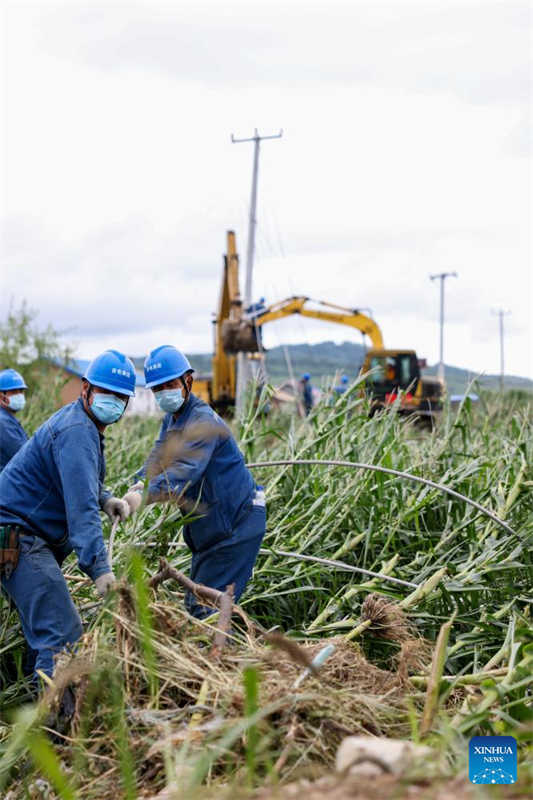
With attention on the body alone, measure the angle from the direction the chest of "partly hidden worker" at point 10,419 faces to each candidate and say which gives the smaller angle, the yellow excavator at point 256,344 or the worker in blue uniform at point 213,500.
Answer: the worker in blue uniform

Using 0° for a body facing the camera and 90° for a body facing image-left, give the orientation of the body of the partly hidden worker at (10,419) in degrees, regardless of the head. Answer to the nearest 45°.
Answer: approximately 315°

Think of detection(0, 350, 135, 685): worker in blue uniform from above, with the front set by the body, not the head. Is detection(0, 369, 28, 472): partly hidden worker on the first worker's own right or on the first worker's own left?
on the first worker's own left

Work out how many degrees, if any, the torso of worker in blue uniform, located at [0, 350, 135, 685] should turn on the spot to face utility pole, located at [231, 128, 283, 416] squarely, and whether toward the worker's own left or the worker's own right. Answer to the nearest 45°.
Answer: approximately 90° to the worker's own left

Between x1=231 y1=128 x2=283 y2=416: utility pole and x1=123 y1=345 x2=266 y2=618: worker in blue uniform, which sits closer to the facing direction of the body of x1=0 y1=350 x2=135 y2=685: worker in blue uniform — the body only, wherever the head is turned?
the worker in blue uniform

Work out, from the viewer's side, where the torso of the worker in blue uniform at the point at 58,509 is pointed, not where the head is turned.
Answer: to the viewer's right
